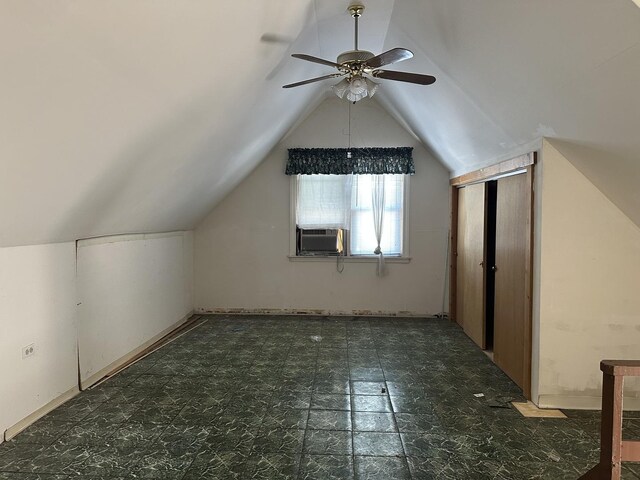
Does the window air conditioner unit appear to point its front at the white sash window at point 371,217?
no

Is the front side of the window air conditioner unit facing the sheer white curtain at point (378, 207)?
no

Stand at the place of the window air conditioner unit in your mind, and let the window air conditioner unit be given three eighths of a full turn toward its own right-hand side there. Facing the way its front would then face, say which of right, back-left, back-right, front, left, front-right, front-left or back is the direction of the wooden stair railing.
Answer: back-left

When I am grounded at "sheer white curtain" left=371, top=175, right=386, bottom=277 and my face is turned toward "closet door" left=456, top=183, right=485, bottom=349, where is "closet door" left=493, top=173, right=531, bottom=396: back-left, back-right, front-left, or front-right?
front-right

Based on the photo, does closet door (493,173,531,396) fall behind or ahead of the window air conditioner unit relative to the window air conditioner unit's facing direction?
ahead

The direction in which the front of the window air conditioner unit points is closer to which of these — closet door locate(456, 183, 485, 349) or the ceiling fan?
the ceiling fan

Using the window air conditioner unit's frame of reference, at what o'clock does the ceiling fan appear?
The ceiling fan is roughly at 12 o'clock from the window air conditioner unit.

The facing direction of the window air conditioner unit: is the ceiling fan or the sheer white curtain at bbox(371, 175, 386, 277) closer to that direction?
the ceiling fan

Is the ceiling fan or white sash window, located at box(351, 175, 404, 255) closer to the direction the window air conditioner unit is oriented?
the ceiling fan

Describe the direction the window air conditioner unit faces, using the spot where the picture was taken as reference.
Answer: facing the viewer

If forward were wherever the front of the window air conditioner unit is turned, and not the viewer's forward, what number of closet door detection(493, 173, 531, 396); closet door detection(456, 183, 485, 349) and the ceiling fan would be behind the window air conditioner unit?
0

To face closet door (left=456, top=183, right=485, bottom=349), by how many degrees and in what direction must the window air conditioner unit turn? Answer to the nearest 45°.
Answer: approximately 45° to its left

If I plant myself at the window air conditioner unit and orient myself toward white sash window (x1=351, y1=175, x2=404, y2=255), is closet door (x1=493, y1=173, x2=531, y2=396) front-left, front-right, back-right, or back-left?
front-right

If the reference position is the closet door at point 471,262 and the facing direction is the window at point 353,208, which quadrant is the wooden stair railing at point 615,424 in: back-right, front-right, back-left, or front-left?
back-left
